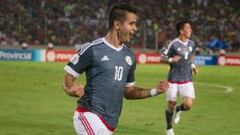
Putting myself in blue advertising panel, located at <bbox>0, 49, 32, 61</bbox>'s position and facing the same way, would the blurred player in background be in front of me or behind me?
in front

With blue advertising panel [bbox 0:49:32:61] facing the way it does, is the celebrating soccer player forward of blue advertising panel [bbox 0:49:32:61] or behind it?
forward

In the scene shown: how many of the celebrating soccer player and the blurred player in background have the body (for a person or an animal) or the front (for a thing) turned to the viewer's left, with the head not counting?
0

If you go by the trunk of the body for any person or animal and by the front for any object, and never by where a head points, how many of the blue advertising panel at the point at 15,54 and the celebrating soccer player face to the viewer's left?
0

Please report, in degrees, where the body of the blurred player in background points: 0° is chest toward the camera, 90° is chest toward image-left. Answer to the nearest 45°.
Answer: approximately 315°

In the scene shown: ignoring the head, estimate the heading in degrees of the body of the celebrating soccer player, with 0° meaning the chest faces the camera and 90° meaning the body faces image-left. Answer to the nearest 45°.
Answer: approximately 315°
